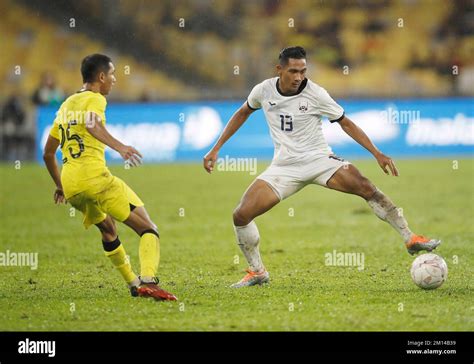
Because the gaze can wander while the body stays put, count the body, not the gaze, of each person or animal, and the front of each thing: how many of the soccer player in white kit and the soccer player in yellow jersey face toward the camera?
1

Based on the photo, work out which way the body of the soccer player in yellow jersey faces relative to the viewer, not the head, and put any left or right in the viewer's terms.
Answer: facing away from the viewer and to the right of the viewer

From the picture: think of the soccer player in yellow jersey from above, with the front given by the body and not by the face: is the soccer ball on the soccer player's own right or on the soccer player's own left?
on the soccer player's own right

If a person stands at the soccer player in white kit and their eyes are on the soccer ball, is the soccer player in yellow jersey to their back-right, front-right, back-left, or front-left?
back-right

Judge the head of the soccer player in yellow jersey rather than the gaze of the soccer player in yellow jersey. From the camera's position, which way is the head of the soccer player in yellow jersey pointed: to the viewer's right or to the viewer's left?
to the viewer's right

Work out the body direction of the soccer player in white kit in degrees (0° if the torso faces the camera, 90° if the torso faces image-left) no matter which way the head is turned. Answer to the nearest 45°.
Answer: approximately 0°

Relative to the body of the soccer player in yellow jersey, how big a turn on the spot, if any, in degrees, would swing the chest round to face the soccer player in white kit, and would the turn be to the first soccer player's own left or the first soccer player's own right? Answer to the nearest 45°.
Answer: approximately 45° to the first soccer player's own right

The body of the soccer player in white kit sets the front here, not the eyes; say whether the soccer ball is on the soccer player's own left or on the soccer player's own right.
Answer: on the soccer player's own left

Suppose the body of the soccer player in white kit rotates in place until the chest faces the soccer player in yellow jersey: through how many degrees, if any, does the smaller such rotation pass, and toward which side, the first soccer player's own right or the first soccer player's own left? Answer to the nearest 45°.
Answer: approximately 45° to the first soccer player's own right
